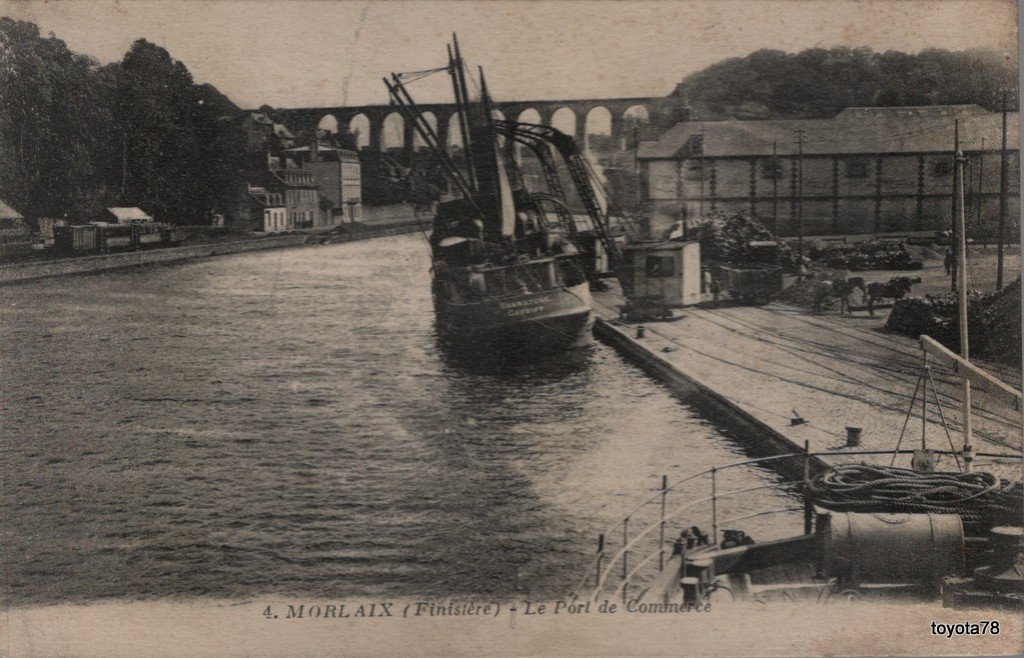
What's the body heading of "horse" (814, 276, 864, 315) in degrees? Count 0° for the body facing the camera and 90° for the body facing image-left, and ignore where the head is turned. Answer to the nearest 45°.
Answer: approximately 270°

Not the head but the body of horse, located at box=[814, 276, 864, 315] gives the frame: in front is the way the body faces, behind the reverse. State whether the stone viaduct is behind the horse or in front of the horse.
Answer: behind
